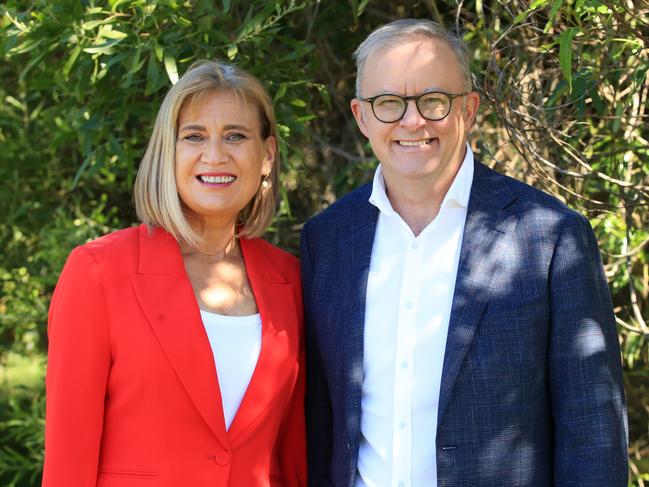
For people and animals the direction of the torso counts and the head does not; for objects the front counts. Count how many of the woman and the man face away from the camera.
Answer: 0

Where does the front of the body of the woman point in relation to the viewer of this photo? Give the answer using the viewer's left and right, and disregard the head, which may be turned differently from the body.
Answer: facing the viewer and to the right of the viewer

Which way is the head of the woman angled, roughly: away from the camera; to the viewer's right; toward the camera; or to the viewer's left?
toward the camera

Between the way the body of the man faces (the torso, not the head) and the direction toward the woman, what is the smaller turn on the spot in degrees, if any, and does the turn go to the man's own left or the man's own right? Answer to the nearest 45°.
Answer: approximately 45° to the man's own right

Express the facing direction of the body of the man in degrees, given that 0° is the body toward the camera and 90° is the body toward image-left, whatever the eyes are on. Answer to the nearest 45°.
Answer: approximately 45°

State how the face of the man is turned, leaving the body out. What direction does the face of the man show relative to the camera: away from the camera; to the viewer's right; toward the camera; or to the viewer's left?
toward the camera
